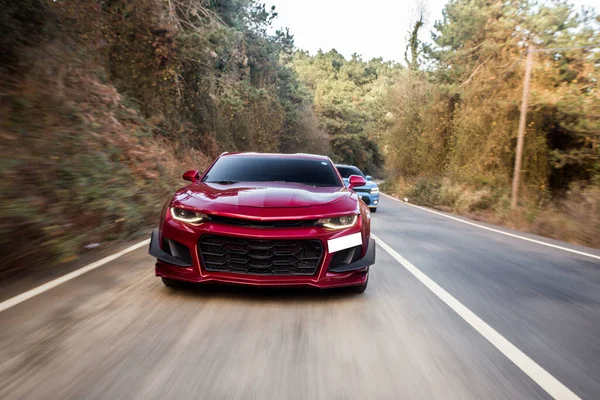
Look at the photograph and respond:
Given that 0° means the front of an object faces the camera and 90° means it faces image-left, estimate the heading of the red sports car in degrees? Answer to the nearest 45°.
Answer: approximately 0°
